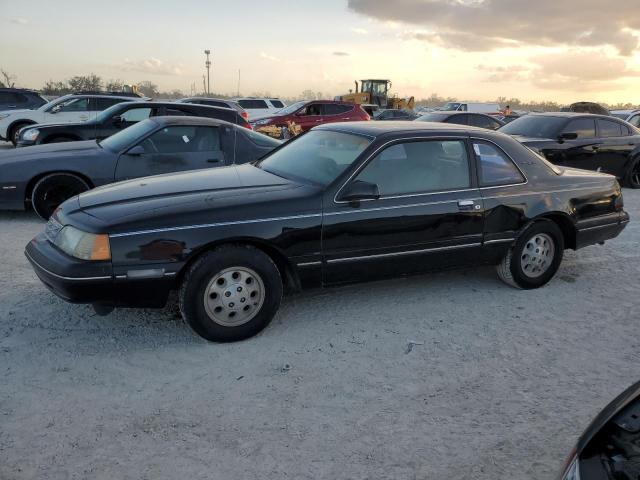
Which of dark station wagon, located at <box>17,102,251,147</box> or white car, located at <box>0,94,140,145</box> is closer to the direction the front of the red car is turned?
the white car

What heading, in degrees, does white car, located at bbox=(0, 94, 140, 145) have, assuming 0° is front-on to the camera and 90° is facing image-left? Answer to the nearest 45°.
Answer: approximately 90°

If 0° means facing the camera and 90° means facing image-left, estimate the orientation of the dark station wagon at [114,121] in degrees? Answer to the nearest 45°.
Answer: approximately 90°

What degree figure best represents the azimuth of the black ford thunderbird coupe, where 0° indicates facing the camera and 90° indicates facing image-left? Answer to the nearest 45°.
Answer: approximately 45°

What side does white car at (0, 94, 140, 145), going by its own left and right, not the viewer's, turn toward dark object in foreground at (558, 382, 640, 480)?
left

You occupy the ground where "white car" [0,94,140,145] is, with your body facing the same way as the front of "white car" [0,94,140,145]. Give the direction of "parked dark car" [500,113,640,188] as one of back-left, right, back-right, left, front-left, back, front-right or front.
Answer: back-left

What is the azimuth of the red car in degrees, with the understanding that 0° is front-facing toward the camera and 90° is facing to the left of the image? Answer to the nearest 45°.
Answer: approximately 90°

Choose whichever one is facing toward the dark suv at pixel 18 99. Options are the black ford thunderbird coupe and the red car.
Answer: the red car

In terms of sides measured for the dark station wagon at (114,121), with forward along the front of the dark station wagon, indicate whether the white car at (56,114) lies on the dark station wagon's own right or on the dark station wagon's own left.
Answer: on the dark station wagon's own right

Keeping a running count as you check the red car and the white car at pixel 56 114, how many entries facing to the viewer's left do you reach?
2

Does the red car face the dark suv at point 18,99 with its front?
yes

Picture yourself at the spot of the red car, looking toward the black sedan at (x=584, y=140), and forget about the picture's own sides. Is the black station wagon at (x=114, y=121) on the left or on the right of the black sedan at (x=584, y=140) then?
right

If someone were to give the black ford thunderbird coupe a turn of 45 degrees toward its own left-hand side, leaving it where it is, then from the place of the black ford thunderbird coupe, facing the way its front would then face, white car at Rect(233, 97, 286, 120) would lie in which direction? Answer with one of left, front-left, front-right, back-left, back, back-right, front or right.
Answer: back
